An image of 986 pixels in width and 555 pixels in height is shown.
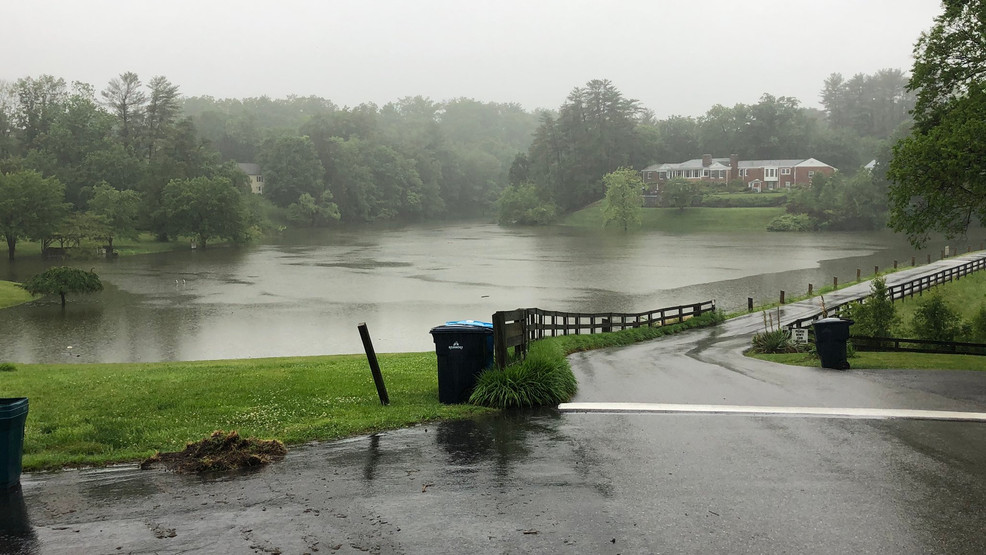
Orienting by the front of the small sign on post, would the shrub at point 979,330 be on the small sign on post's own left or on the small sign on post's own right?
on the small sign on post's own left

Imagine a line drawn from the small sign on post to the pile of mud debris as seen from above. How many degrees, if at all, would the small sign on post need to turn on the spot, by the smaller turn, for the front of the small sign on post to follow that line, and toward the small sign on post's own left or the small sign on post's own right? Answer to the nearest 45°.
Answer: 0° — it already faces it

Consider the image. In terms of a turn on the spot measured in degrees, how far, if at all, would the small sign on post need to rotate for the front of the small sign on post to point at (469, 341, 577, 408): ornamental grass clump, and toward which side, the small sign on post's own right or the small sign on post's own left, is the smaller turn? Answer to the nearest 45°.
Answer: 0° — it already faces it

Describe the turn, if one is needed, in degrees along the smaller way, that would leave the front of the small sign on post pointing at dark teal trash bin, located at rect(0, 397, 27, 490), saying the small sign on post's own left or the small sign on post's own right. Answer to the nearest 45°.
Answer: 0° — it already faces it

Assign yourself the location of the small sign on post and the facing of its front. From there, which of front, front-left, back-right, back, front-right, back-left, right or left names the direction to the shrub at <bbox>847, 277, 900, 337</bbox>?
back-left

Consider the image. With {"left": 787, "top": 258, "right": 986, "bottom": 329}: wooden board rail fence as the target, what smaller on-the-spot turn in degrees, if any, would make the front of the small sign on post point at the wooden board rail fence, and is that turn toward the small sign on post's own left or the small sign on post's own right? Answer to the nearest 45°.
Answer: approximately 180°

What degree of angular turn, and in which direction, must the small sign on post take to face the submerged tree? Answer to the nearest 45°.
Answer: approximately 90° to its right

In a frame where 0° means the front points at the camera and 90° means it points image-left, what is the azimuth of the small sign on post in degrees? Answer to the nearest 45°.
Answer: approximately 0°
